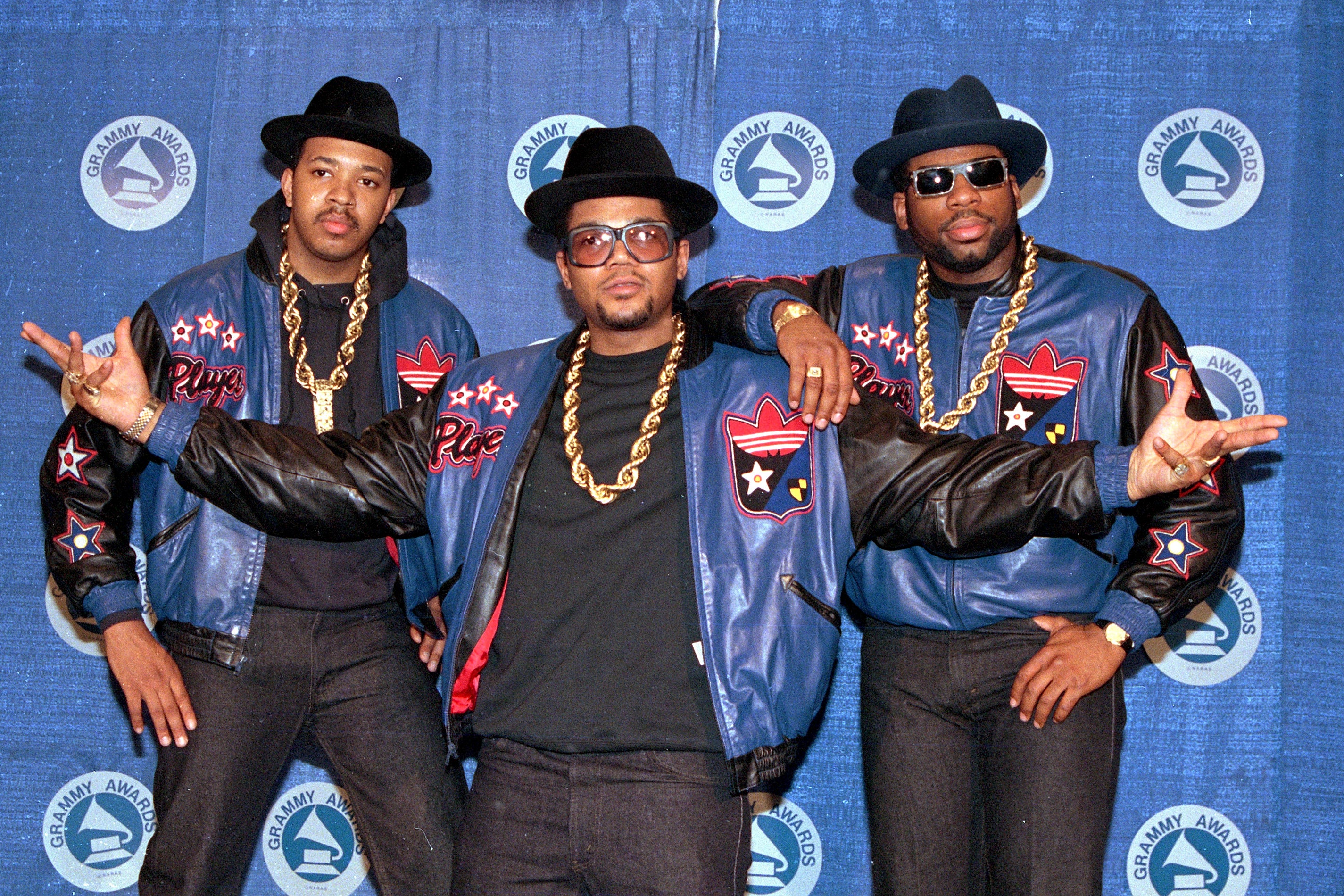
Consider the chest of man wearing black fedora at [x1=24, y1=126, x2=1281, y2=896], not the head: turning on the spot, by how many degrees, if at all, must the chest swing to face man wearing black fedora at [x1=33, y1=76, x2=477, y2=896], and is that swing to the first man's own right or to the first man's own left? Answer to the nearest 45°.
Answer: approximately 135° to the first man's own right

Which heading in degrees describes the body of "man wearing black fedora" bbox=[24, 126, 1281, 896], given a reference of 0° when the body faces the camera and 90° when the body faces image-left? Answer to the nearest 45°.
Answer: approximately 0°

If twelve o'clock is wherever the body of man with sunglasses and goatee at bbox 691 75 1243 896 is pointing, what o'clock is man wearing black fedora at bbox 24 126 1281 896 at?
The man wearing black fedora is roughly at 2 o'clock from the man with sunglasses and goatee.

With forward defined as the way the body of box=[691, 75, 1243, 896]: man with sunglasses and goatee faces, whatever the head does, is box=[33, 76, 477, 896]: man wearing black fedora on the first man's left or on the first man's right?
on the first man's right

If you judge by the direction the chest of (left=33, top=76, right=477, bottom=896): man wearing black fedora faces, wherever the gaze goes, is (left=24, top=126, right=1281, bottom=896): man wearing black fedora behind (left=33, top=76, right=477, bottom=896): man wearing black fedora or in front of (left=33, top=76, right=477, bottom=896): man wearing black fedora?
in front

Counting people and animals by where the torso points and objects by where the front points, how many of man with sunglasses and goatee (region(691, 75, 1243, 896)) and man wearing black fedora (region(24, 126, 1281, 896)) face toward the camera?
2

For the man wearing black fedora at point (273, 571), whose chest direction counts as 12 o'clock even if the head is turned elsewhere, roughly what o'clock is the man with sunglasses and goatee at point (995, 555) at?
The man with sunglasses and goatee is roughly at 10 o'clock from the man wearing black fedora.
